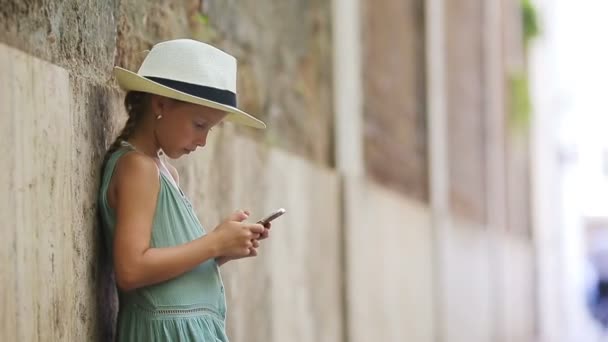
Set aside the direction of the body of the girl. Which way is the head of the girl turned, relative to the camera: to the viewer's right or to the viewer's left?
to the viewer's right

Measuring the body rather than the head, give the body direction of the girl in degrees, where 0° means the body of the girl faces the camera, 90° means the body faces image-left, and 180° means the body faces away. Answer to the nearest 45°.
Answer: approximately 270°
